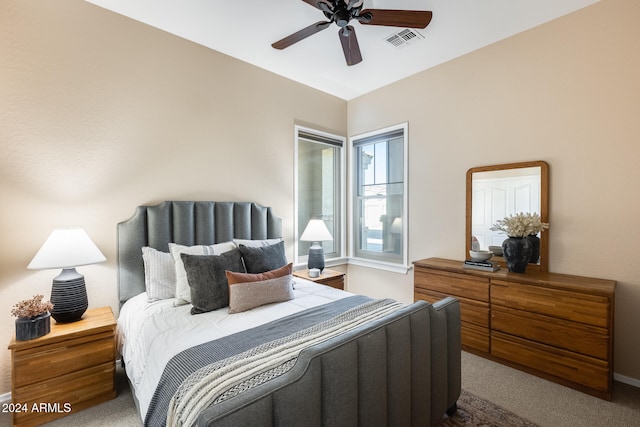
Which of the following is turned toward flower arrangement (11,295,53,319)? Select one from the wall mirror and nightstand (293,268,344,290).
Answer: the wall mirror

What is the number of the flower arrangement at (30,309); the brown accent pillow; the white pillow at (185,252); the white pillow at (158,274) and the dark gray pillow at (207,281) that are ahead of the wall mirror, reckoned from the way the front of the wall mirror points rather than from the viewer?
5

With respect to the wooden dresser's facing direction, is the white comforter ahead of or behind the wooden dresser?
ahead

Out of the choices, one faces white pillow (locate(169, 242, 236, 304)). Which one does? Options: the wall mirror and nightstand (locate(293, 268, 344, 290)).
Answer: the wall mirror

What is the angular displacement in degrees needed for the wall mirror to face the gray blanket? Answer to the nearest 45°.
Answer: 0° — it already faces it

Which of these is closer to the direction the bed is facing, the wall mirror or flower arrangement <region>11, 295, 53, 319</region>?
the wall mirror

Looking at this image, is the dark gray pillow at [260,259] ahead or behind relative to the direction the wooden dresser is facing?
ahead

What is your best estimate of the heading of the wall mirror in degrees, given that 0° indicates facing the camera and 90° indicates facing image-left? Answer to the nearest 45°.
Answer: approximately 45°

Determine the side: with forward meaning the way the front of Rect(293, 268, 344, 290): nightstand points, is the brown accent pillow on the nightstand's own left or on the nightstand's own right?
on the nightstand's own right

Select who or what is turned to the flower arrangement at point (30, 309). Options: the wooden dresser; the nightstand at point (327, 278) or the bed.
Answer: the wooden dresser

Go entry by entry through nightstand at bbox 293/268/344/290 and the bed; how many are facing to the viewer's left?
0

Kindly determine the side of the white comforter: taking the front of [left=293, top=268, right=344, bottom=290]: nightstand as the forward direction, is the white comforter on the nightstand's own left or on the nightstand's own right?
on the nightstand's own right

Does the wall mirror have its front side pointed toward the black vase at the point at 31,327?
yes

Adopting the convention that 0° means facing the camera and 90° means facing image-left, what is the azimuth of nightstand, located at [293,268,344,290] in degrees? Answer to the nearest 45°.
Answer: approximately 315°
